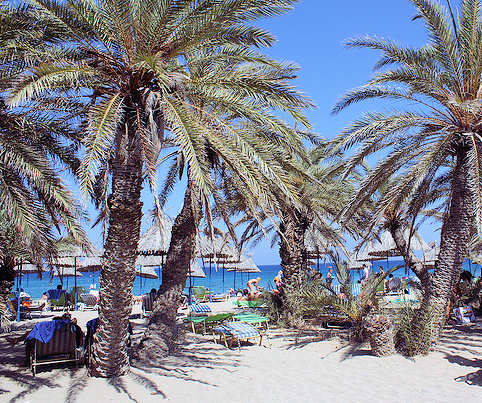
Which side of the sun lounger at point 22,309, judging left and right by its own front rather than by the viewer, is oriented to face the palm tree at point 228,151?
right

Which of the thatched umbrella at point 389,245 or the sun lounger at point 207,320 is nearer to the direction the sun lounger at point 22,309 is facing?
the thatched umbrella

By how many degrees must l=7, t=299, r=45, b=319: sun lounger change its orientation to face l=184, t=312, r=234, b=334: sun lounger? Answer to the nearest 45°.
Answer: approximately 45° to its right

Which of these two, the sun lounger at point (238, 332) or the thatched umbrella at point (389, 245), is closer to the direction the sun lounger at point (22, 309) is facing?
the thatched umbrella

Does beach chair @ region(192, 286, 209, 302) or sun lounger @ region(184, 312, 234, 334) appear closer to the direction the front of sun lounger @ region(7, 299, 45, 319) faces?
the beach chair

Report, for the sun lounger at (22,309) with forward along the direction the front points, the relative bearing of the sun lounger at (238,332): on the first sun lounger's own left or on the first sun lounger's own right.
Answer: on the first sun lounger's own right

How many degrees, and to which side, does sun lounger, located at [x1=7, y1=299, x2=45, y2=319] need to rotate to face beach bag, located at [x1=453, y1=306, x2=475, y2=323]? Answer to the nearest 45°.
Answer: approximately 45° to its right

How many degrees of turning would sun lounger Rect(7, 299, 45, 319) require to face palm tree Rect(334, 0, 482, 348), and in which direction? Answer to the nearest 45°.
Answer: approximately 45° to its right
